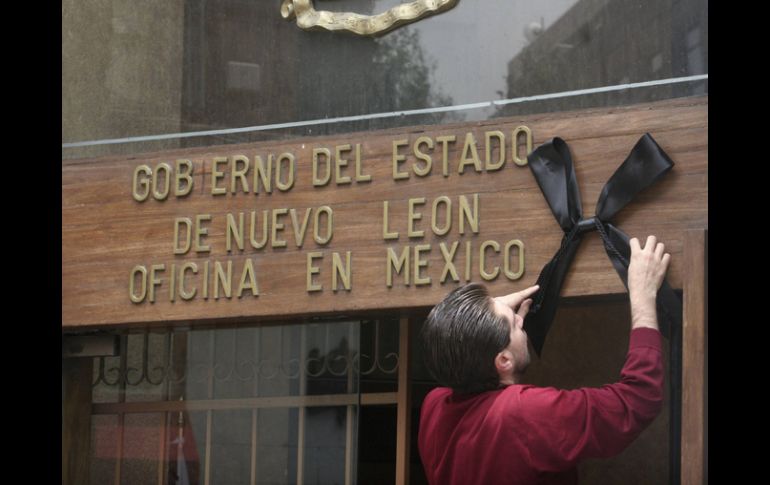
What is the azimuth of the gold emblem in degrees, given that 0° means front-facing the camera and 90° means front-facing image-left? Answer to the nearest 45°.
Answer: approximately 0°

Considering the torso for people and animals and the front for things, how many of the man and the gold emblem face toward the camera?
1

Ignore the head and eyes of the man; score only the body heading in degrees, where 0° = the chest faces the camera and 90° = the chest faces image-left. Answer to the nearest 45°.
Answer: approximately 225°

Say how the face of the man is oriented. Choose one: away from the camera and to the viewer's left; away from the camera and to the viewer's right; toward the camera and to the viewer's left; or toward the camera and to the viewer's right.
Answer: away from the camera and to the viewer's right
